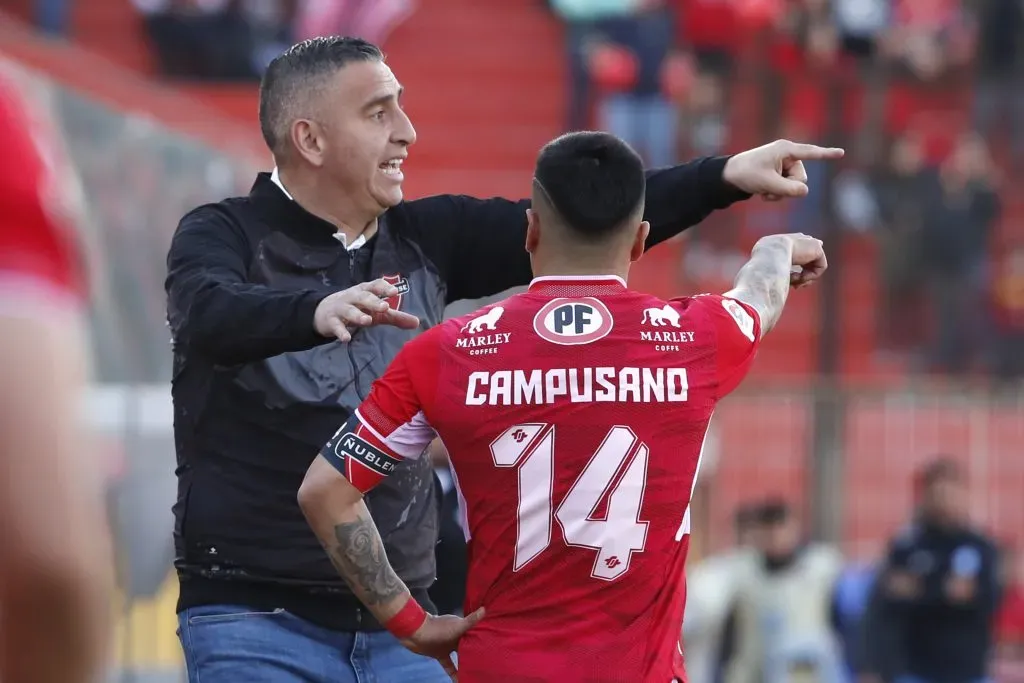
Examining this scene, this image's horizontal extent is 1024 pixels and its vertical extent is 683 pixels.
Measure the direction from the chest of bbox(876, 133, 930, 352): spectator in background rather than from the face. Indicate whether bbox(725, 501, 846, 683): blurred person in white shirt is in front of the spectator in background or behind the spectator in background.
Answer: in front

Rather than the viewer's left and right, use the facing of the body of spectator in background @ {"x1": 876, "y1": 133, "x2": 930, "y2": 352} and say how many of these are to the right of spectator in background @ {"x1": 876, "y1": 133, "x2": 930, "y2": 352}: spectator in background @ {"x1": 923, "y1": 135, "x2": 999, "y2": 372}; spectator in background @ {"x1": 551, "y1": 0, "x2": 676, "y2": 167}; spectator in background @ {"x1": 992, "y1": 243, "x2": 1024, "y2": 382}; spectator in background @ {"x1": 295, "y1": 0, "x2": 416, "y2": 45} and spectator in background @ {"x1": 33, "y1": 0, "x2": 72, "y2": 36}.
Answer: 3

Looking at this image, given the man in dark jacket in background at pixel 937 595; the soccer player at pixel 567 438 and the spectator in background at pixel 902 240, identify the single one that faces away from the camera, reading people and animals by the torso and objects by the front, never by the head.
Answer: the soccer player

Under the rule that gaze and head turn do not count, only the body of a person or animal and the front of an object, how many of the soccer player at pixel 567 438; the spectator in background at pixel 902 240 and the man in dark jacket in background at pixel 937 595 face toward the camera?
2

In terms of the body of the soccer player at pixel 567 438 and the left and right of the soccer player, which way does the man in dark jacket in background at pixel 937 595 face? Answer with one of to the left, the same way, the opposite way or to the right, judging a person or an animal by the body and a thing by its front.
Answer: the opposite way

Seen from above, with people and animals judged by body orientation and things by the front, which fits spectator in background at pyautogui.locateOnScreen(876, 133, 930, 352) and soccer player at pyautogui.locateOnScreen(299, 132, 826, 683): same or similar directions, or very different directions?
very different directions

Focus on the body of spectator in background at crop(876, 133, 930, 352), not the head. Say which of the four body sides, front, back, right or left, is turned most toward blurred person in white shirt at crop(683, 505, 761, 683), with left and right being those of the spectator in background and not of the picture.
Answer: front

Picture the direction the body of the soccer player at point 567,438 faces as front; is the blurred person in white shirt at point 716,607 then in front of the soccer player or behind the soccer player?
in front

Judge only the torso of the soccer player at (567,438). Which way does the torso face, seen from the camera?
away from the camera

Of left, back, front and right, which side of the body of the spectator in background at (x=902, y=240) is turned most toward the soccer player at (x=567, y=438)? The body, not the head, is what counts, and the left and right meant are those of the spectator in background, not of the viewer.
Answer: front

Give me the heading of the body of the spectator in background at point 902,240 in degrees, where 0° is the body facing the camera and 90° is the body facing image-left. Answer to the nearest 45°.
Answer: approximately 0°

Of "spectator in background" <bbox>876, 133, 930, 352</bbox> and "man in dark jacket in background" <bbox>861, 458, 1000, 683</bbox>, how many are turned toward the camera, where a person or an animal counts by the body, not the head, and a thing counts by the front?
2

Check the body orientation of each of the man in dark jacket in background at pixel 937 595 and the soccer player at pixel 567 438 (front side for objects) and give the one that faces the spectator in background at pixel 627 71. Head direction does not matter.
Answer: the soccer player

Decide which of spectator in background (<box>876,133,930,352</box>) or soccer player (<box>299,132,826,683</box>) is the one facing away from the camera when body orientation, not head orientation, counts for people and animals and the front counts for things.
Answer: the soccer player

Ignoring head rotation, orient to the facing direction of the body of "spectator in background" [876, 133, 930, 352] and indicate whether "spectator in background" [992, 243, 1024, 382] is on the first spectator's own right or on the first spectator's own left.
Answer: on the first spectator's own left
